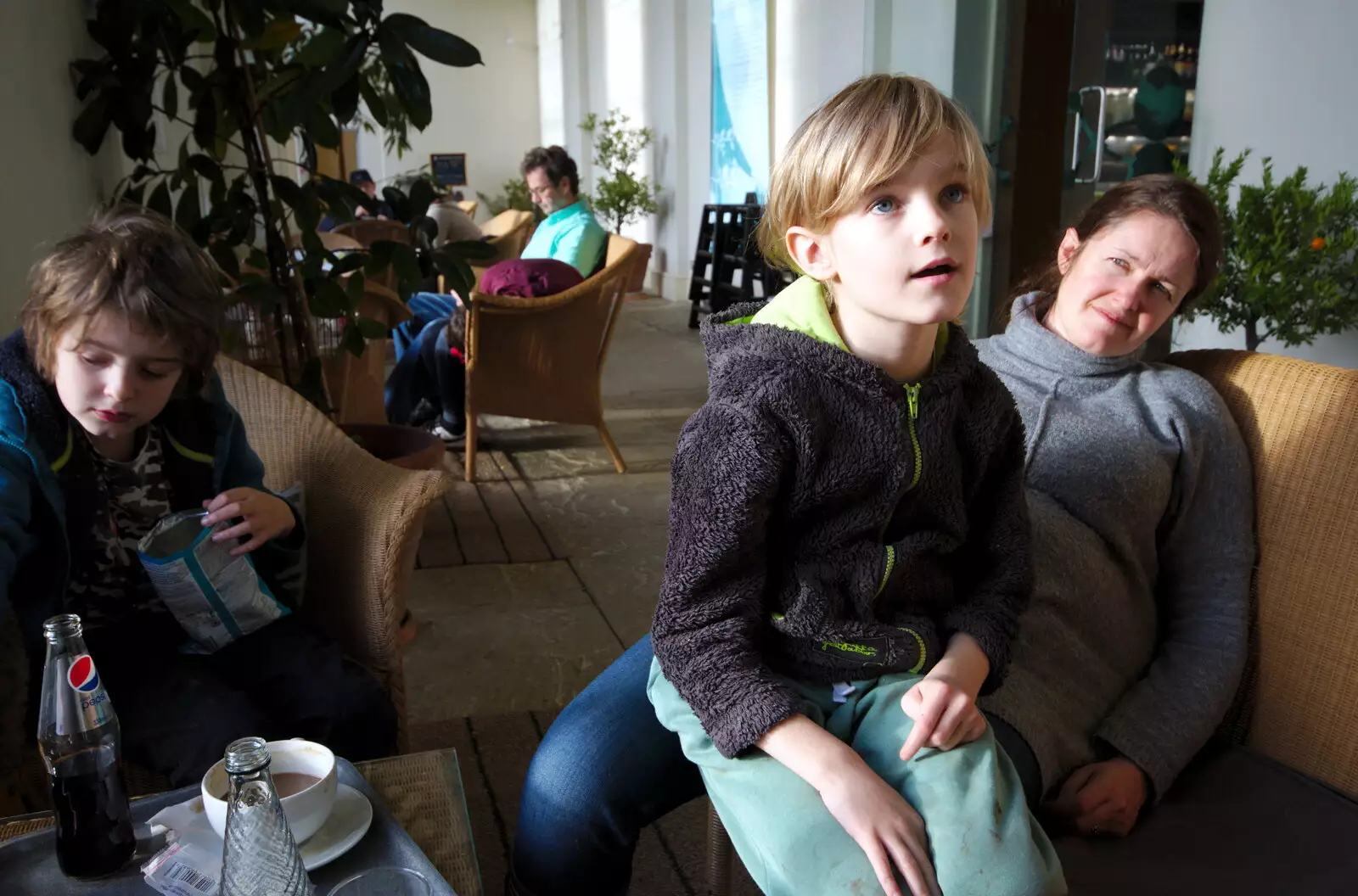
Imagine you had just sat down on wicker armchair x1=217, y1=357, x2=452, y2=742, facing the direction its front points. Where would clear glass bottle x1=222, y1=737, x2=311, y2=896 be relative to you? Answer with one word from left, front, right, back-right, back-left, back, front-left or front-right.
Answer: front-right

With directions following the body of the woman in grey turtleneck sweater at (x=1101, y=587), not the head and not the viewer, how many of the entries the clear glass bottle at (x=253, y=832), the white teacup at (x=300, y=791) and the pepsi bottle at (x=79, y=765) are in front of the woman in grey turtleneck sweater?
3

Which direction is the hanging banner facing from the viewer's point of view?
toward the camera

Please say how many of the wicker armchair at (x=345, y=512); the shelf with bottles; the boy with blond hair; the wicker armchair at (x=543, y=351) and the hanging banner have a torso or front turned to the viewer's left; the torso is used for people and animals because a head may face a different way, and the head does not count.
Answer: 1

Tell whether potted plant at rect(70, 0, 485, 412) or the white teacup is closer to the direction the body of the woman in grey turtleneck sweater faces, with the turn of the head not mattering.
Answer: the white teacup

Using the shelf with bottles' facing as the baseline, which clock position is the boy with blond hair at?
The boy with blond hair is roughly at 12 o'clock from the shelf with bottles.

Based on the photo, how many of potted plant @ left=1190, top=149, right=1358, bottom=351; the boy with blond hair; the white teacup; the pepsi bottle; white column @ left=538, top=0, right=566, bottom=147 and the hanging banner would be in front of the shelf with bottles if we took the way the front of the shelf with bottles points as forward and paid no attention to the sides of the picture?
4

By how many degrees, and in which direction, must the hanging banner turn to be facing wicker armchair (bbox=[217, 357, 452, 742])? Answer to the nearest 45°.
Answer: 0° — it already faces it

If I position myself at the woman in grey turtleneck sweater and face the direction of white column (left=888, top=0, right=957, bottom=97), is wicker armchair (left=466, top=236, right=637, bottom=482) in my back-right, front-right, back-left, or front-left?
front-left

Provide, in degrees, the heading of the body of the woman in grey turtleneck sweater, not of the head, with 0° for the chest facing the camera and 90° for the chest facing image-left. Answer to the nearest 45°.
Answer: approximately 45°

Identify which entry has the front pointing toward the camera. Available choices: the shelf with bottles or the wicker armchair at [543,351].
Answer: the shelf with bottles

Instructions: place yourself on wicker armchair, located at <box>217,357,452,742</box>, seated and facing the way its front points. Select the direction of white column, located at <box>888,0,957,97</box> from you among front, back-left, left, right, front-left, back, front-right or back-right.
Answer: left

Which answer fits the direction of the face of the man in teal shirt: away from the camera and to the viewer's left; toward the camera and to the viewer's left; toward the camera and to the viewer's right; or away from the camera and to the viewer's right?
toward the camera and to the viewer's left

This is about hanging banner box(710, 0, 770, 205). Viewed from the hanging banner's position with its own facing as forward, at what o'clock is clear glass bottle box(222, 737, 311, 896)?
The clear glass bottle is roughly at 12 o'clock from the hanging banner.

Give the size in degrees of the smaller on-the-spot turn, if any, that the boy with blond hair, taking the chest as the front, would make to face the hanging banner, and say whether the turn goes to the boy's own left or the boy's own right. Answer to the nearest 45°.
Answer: approximately 135° to the boy's own left

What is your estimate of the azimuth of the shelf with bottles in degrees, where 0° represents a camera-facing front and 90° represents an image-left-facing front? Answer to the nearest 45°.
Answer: approximately 0°
